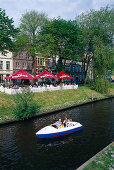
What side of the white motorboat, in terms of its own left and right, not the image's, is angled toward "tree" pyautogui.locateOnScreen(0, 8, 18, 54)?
right

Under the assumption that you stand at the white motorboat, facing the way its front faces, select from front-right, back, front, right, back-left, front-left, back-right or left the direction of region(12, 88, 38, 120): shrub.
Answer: right

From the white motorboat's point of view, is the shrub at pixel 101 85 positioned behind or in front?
behind

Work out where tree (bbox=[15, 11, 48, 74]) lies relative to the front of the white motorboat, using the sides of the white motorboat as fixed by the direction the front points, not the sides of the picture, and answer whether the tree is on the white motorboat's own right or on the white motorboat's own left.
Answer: on the white motorboat's own right

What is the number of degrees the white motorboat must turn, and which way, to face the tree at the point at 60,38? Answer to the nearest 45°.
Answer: approximately 135° to its right

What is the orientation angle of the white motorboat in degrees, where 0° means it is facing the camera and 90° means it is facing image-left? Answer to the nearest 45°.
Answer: approximately 45°
